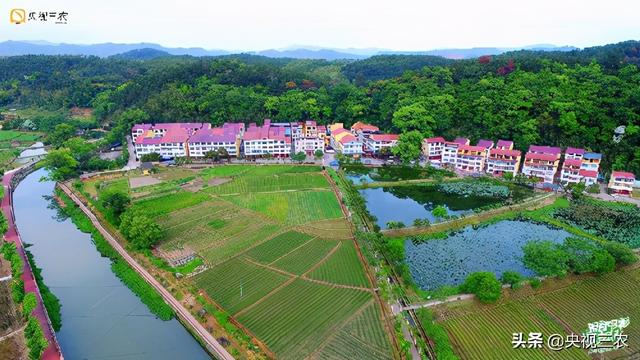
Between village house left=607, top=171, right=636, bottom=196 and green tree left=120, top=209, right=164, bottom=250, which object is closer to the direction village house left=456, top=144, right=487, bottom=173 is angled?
the green tree

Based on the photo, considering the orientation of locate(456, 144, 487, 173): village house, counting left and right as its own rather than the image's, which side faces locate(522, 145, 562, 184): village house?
left

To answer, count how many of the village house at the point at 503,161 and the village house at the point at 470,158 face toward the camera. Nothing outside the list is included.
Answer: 2

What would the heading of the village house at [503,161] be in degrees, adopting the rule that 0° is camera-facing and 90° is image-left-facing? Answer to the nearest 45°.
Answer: approximately 0°

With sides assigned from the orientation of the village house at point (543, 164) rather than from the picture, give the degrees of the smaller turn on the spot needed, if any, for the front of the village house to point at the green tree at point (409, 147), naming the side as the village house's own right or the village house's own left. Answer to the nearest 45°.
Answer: approximately 45° to the village house's own right

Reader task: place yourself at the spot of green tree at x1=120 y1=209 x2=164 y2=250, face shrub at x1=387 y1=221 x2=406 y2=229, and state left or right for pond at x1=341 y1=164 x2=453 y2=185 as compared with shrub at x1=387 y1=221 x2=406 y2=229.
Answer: left

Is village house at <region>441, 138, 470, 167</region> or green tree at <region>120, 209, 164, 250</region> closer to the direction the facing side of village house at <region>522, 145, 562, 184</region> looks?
the green tree

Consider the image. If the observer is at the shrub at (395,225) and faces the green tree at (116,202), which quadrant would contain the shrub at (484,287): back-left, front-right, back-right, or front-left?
back-left

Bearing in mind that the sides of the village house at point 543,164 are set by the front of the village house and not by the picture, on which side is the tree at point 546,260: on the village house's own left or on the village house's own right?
on the village house's own left

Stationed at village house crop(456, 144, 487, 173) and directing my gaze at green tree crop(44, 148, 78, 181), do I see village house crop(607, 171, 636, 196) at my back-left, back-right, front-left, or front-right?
back-left

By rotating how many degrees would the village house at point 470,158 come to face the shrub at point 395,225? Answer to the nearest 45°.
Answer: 0° — it already faces it

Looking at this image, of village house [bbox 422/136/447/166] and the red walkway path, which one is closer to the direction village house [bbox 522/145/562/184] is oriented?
the red walkway path

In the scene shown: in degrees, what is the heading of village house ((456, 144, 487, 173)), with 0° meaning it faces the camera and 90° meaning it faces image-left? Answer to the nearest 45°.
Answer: approximately 0°

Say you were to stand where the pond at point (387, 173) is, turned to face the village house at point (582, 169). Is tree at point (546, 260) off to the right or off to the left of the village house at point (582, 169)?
right

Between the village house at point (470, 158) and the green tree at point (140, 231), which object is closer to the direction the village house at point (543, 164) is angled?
the green tree
